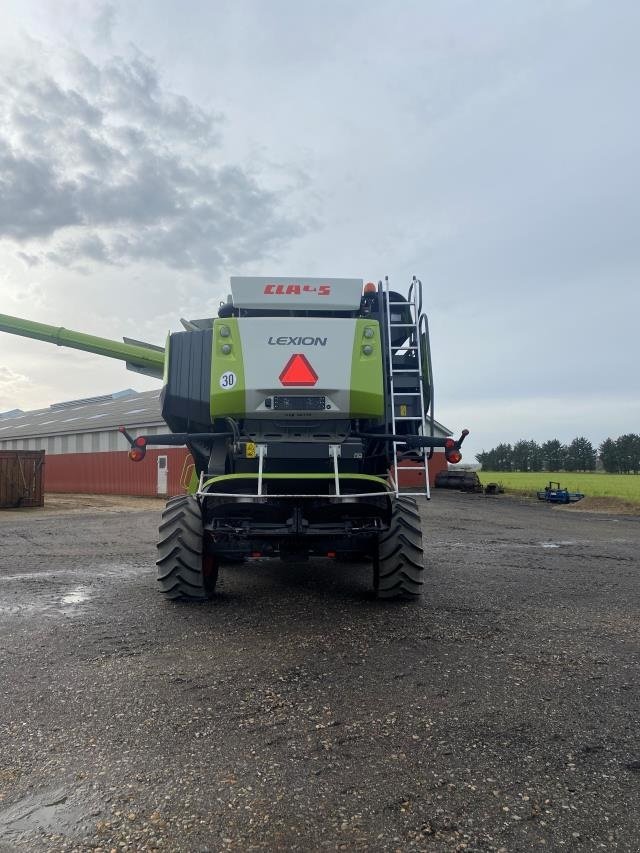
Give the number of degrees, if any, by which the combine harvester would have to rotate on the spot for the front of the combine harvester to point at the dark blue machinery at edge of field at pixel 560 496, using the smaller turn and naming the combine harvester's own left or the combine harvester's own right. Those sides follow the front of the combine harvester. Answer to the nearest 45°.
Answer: approximately 45° to the combine harvester's own right

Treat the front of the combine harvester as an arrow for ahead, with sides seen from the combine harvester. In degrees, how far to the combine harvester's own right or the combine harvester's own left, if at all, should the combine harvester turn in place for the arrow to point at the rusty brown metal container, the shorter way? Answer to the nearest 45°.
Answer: approximately 45° to the combine harvester's own left

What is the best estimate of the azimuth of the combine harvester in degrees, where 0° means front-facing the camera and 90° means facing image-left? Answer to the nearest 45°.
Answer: approximately 180°

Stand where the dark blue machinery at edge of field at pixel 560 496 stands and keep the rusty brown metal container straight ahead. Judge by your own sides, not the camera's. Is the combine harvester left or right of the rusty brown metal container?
left
